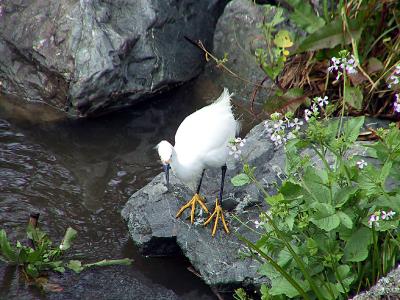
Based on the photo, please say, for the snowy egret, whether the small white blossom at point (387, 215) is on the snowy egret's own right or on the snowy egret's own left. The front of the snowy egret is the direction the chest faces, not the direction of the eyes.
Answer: on the snowy egret's own left

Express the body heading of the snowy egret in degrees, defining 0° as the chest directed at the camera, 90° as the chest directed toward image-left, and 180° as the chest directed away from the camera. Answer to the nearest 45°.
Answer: approximately 45°
